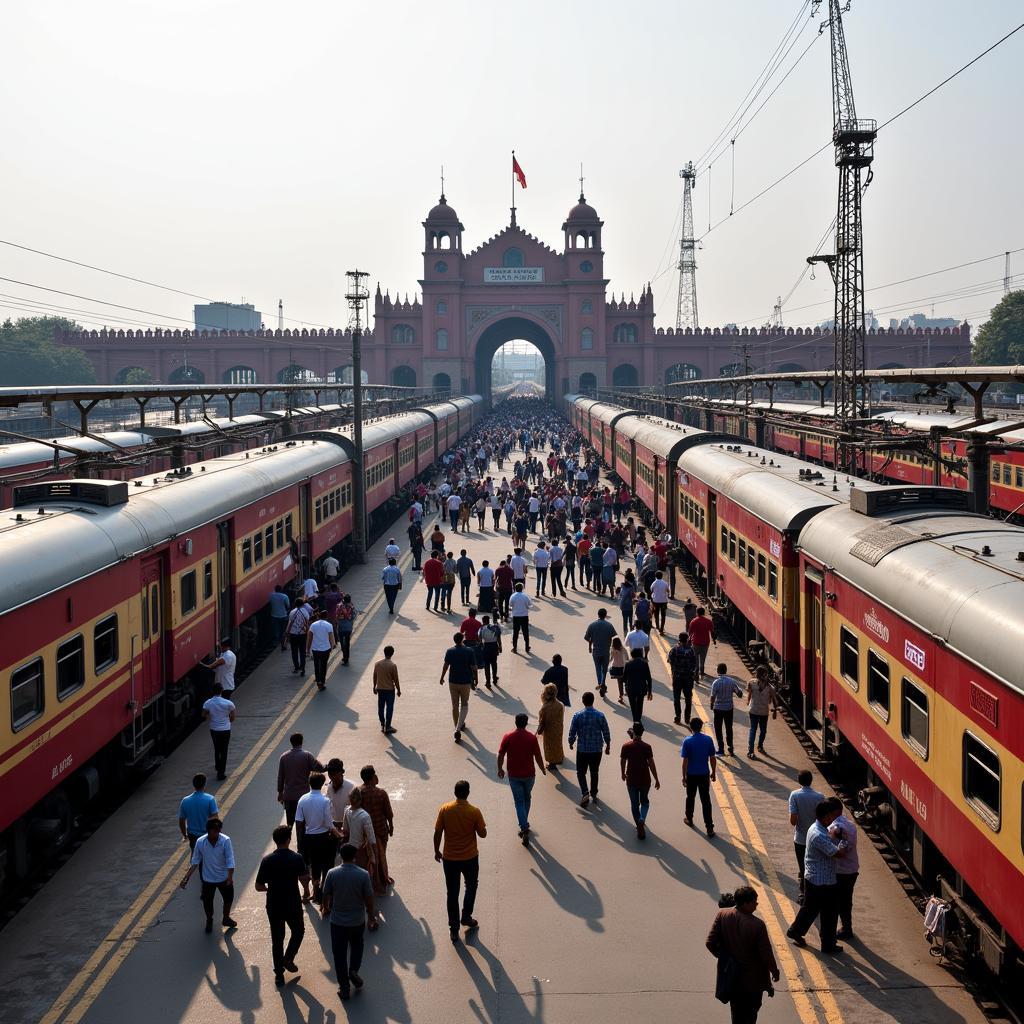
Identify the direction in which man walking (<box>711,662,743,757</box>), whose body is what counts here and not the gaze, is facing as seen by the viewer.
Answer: away from the camera

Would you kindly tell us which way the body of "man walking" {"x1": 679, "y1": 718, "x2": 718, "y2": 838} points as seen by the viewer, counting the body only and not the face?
away from the camera

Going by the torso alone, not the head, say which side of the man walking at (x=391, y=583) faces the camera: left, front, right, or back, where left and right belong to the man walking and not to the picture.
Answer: back

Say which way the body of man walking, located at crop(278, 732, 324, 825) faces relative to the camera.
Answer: away from the camera

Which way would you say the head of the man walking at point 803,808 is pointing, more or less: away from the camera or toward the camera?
away from the camera

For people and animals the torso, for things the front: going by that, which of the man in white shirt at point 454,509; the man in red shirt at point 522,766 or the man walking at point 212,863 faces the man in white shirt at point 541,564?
the man in red shirt

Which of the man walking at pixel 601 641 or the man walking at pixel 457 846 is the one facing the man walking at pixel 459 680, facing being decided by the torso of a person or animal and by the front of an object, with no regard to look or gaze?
the man walking at pixel 457 846

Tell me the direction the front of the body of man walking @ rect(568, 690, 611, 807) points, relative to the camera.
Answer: away from the camera

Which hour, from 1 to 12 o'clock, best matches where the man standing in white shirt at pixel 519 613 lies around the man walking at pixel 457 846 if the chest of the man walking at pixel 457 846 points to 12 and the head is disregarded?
the man standing in white shirt at pixel 519 613 is roughly at 12 o'clock from the man walking at pixel 457 846.

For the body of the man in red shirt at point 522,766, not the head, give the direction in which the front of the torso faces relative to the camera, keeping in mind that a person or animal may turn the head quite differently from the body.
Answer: away from the camera

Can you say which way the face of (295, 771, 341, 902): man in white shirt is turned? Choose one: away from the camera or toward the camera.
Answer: away from the camera

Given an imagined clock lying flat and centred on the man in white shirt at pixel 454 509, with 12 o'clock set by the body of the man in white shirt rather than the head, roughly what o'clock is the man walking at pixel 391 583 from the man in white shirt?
The man walking is roughly at 6 o'clock from the man in white shirt.

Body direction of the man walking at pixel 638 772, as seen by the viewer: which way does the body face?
away from the camera

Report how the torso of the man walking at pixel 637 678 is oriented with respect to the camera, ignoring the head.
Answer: away from the camera

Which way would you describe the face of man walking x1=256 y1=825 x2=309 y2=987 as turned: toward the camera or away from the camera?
away from the camera
